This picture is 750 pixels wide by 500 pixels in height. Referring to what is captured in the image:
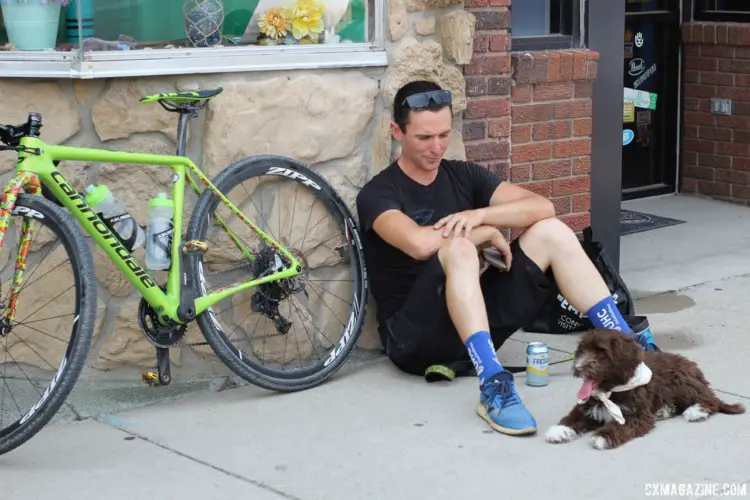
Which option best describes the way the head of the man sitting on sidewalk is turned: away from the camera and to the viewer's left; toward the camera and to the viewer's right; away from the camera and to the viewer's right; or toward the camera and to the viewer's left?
toward the camera and to the viewer's right

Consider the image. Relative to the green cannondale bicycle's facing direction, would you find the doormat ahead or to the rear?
to the rear

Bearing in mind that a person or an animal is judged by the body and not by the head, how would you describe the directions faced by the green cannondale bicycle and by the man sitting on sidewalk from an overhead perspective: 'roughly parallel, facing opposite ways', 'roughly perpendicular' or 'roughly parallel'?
roughly perpendicular

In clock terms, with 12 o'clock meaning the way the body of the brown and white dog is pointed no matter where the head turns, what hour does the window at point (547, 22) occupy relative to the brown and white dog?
The window is roughly at 4 o'clock from the brown and white dog.

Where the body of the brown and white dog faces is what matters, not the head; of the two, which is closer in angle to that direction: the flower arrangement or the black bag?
the flower arrangement

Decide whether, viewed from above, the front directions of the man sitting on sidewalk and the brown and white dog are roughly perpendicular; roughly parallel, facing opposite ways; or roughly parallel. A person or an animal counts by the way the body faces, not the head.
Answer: roughly perpendicular

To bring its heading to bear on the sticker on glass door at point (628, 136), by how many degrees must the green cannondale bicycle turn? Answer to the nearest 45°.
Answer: approximately 180°

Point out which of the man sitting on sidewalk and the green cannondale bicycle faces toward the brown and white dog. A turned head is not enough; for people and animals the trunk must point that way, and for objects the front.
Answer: the man sitting on sidewalk

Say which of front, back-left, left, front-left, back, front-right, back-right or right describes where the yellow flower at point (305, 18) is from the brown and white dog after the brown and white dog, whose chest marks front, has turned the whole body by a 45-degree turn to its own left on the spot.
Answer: back-right

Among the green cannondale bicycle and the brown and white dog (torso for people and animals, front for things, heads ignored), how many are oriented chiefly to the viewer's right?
0

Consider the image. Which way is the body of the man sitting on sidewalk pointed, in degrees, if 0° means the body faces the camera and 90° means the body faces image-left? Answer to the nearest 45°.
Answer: approximately 315°

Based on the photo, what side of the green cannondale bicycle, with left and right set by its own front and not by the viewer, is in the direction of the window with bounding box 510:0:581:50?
back

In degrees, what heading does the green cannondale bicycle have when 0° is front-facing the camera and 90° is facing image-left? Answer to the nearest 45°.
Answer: approximately 45°
